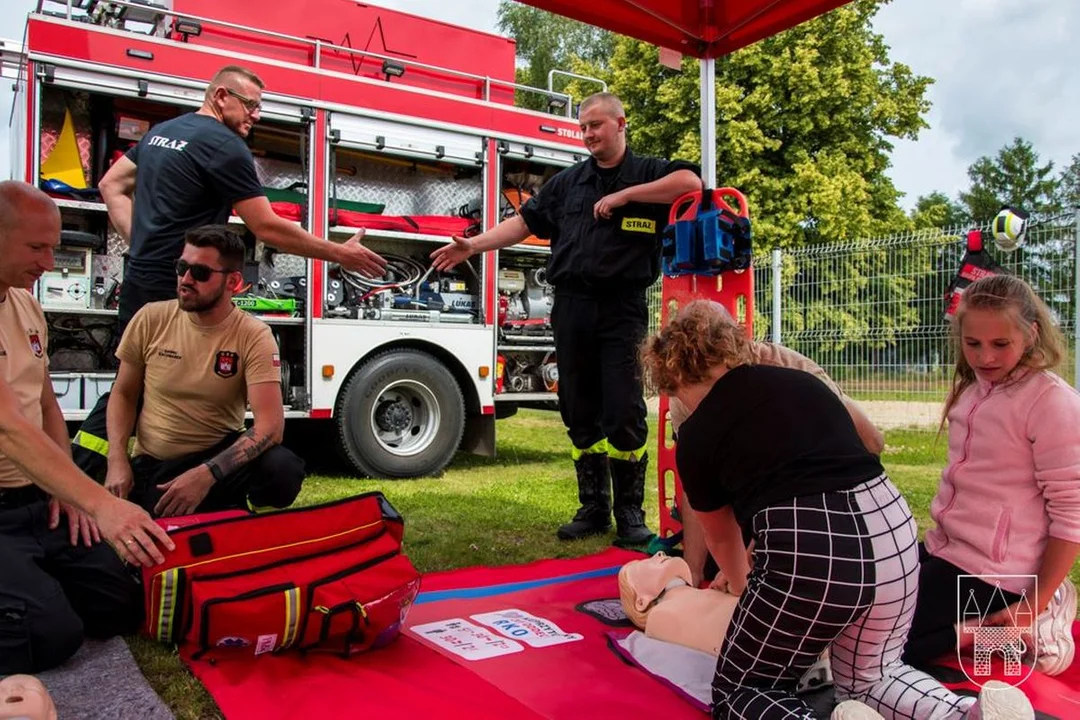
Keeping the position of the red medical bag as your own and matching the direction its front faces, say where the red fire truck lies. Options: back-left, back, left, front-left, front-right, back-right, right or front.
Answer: back

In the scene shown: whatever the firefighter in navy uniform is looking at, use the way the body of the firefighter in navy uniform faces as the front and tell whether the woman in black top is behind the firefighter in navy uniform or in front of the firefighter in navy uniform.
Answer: in front

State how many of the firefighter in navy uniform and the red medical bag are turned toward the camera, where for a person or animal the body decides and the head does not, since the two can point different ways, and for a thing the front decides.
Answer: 2

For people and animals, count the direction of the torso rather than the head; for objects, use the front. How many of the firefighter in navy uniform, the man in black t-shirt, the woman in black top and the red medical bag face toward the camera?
2

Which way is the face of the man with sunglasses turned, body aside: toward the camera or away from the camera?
toward the camera

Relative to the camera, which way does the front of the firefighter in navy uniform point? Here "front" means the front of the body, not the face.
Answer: toward the camera

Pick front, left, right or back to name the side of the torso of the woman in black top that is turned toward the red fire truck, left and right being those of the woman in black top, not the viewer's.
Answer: front

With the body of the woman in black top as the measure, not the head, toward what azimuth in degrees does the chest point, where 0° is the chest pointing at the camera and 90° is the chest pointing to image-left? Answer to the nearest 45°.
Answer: approximately 135°

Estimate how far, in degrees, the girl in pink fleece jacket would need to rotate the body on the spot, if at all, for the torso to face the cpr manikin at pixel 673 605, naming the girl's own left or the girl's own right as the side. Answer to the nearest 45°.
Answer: approximately 45° to the girl's own right

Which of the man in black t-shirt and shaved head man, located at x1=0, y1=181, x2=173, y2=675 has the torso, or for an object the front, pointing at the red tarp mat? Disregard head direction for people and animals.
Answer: the shaved head man

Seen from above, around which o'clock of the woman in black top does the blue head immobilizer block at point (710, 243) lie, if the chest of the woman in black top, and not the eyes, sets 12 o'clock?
The blue head immobilizer block is roughly at 1 o'clock from the woman in black top.

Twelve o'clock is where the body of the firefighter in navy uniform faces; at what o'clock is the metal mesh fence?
The metal mesh fence is roughly at 7 o'clock from the firefighter in navy uniform.

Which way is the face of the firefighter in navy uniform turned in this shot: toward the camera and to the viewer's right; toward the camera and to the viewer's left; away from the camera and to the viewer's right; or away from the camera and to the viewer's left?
toward the camera and to the viewer's left

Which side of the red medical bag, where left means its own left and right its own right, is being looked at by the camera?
front

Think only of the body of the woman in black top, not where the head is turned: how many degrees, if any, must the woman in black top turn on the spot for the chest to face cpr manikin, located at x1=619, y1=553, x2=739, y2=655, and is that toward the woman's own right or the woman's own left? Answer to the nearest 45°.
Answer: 0° — they already face it

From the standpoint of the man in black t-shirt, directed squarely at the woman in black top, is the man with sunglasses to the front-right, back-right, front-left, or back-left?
front-right

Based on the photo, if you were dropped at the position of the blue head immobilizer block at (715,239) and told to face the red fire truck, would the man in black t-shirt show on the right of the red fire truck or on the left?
left
